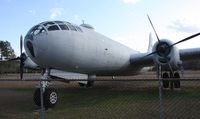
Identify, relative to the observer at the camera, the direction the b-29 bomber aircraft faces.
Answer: facing the viewer and to the left of the viewer
